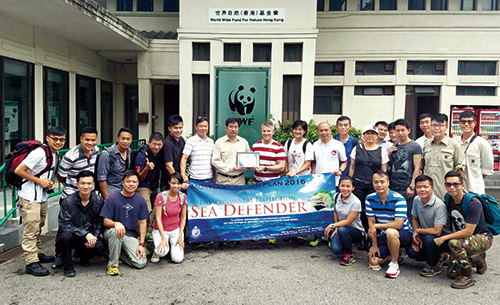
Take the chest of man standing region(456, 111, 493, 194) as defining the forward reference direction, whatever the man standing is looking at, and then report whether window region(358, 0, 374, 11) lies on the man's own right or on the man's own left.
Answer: on the man's own right

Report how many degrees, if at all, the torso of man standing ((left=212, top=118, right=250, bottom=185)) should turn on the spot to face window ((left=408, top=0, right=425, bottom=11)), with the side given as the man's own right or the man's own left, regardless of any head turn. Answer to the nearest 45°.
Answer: approximately 135° to the man's own left

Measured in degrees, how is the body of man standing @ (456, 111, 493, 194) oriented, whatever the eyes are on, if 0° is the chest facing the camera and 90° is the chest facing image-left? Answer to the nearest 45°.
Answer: approximately 45°

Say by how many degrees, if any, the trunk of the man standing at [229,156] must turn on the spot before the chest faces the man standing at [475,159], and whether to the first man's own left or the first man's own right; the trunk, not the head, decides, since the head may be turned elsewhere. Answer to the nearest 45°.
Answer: approximately 90° to the first man's own left

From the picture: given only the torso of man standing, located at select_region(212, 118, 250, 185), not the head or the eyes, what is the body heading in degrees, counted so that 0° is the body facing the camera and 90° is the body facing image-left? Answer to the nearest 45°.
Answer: approximately 0°

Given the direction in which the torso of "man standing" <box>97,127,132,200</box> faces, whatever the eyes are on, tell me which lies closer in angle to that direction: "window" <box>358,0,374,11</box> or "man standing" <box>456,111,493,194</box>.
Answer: the man standing
